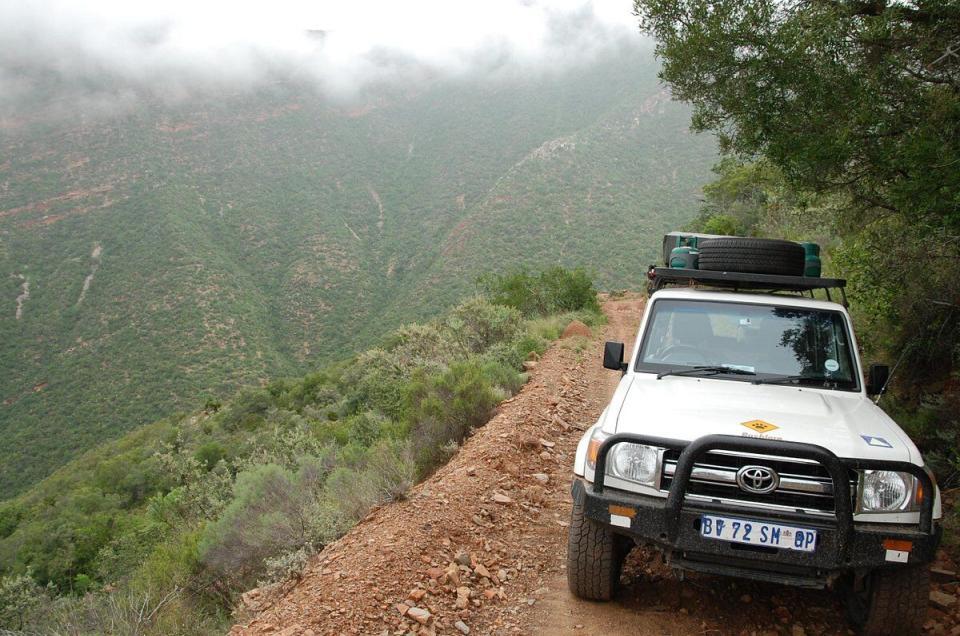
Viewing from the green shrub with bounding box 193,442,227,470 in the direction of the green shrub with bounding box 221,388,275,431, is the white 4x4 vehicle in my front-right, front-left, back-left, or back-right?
back-right

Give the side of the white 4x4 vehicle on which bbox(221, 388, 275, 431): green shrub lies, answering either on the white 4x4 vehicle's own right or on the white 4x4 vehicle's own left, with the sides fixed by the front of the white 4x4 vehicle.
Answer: on the white 4x4 vehicle's own right

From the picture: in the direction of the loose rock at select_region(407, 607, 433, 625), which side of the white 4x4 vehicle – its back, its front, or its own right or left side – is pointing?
front

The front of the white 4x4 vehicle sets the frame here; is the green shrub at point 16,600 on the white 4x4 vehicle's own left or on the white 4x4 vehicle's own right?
on the white 4x4 vehicle's own right

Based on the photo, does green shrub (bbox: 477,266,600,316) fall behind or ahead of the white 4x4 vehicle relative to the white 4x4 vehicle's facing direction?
behind

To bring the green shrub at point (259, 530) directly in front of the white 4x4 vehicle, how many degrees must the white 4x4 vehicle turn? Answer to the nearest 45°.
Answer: approximately 90° to its right

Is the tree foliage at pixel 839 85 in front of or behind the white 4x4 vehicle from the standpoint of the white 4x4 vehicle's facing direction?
behind

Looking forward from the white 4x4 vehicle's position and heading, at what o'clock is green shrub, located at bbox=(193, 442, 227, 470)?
The green shrub is roughly at 4 o'clock from the white 4x4 vehicle.

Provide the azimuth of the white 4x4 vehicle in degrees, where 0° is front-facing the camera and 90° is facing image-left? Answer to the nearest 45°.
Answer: approximately 0°
